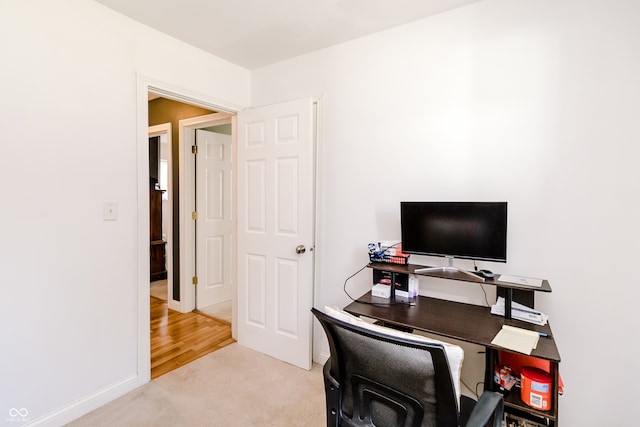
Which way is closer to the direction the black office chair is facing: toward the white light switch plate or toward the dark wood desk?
the dark wood desk

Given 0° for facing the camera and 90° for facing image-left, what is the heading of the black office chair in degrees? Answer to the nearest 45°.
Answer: approximately 225°

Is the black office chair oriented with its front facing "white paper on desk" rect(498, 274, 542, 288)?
yes

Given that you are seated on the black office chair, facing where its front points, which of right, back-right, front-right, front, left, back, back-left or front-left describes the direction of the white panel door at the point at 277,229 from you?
left

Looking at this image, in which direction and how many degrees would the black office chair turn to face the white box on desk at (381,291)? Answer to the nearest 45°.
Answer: approximately 45° to its left

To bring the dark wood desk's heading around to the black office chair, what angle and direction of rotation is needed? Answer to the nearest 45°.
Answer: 0° — it already faces it

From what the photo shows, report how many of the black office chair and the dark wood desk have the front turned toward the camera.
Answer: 1

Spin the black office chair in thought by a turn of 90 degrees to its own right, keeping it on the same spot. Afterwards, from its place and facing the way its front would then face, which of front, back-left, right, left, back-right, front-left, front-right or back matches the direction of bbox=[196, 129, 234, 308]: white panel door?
back

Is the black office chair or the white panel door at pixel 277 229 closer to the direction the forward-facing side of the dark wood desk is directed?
the black office chair

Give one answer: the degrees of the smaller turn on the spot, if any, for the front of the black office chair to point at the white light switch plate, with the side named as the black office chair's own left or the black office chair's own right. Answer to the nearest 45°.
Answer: approximately 135° to the black office chair's own left

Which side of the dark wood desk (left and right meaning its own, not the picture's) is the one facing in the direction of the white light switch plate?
right

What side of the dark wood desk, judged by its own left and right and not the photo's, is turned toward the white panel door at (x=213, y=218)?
right

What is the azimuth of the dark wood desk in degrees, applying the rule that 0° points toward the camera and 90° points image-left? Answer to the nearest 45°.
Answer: approximately 0°
